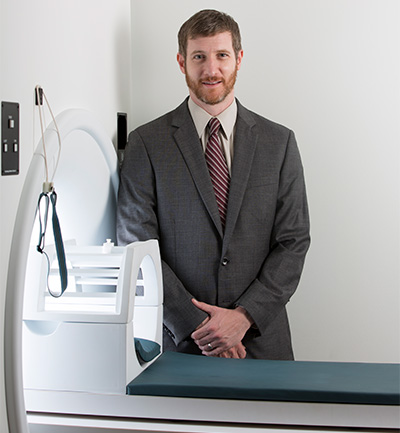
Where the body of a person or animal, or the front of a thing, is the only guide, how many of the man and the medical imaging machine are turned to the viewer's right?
1

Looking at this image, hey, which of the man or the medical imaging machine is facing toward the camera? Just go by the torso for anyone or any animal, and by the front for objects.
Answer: the man

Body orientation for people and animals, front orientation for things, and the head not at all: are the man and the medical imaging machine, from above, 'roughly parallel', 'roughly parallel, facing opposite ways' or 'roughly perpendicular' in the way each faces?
roughly perpendicular

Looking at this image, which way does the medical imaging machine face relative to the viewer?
to the viewer's right

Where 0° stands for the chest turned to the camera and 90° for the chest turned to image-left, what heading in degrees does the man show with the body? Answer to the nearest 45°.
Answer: approximately 0°

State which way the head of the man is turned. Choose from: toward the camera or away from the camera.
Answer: toward the camera

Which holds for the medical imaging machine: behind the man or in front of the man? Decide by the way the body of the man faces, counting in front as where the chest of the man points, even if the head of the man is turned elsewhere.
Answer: in front
